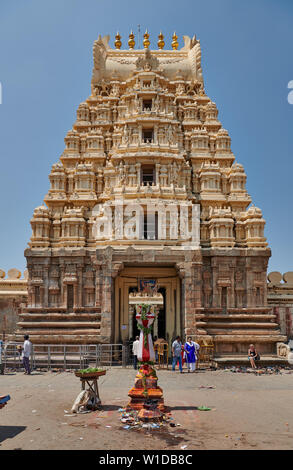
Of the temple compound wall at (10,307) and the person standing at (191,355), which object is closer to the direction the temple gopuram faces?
the person standing

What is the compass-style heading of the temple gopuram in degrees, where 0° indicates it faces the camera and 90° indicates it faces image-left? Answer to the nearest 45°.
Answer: approximately 0°

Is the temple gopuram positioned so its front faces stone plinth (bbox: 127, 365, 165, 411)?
yes

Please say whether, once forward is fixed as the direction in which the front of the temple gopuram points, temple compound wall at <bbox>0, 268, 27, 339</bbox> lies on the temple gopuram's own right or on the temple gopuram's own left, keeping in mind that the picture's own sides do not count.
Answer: on the temple gopuram's own right

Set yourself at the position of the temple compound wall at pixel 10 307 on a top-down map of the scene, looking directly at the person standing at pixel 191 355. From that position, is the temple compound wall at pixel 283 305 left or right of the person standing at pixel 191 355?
left
